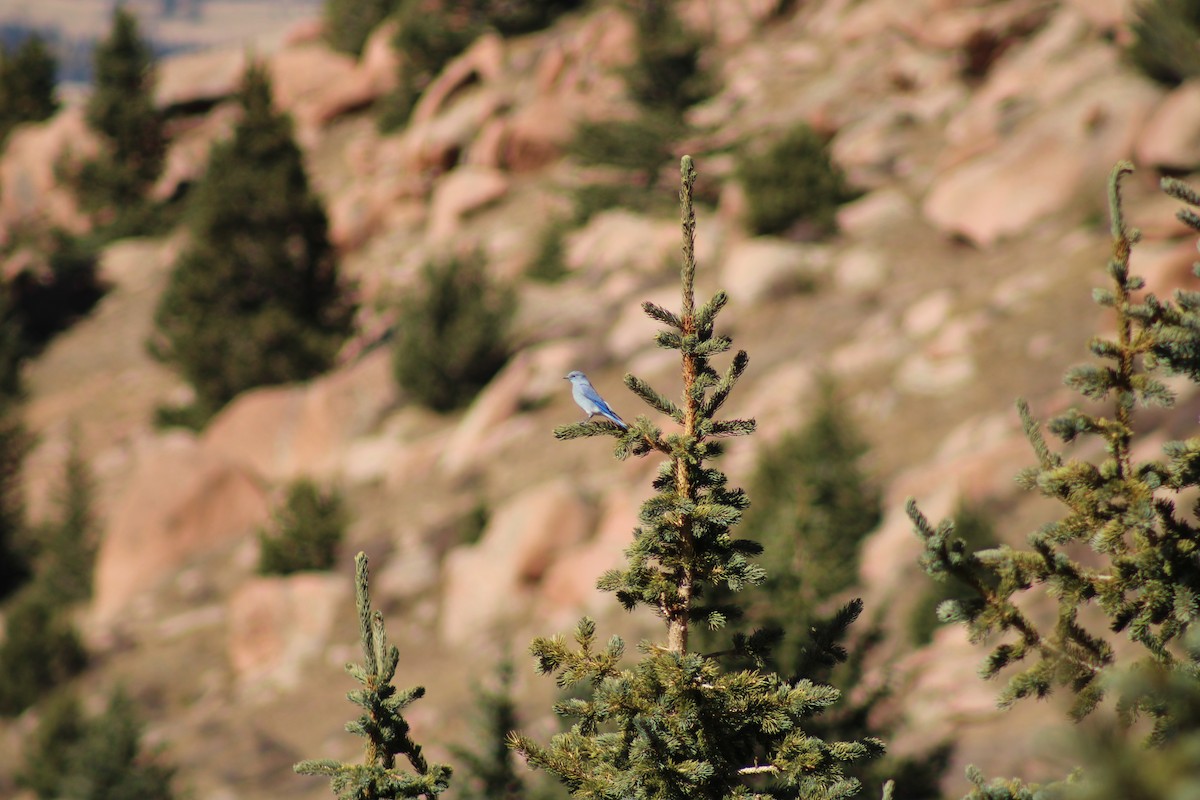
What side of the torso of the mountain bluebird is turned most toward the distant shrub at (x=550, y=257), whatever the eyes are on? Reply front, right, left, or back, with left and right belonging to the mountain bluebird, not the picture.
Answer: right

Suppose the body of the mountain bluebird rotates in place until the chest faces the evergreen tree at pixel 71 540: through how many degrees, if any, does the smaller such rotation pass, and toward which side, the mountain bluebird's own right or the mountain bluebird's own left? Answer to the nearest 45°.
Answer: approximately 45° to the mountain bluebird's own right

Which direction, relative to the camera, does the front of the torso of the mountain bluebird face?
to the viewer's left

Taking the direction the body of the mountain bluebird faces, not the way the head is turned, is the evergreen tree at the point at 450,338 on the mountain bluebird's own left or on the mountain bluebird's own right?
on the mountain bluebird's own right

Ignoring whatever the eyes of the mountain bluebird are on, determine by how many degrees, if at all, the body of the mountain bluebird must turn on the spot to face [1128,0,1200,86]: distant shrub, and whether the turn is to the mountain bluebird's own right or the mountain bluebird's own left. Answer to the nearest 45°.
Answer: approximately 135° to the mountain bluebird's own right
